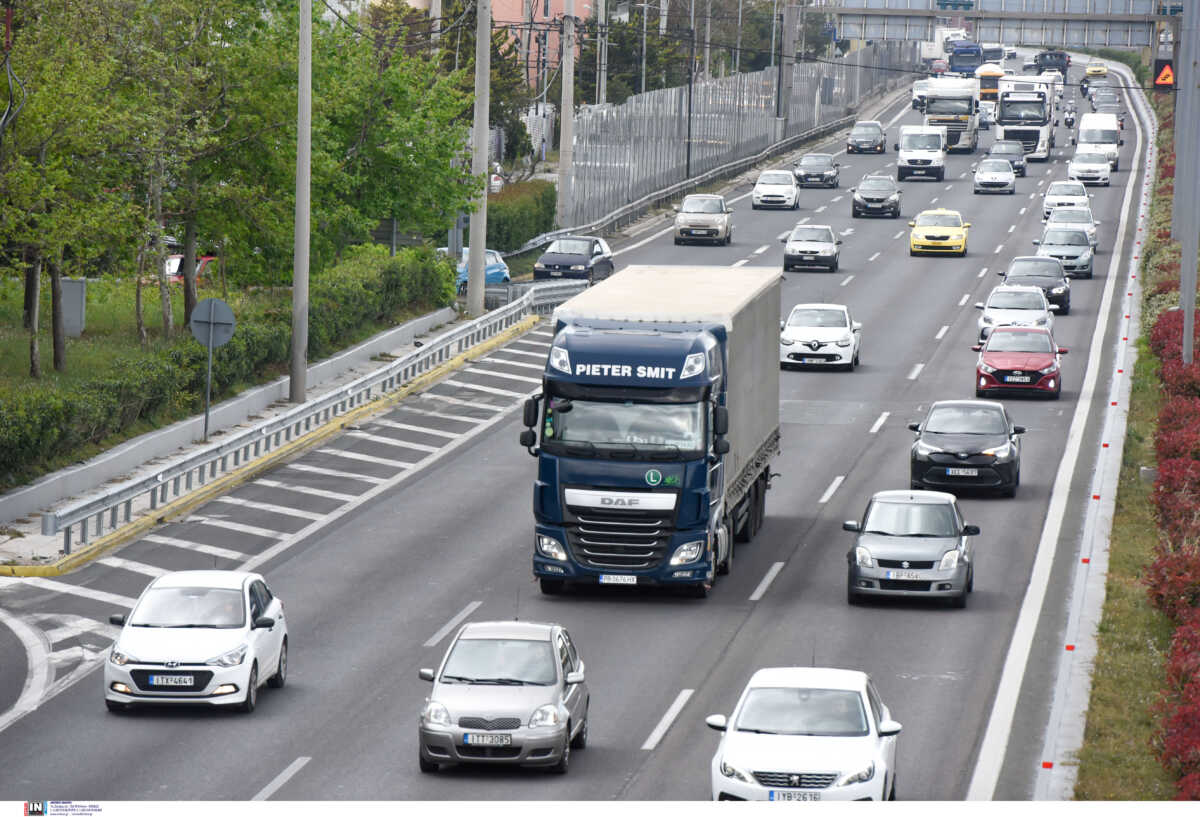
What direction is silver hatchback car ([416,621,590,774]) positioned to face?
toward the camera

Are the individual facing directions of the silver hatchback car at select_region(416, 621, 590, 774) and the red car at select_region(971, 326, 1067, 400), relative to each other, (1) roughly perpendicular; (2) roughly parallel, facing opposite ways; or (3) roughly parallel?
roughly parallel

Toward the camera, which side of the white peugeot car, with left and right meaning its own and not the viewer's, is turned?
front

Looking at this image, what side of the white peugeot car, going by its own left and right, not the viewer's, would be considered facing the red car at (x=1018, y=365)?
back

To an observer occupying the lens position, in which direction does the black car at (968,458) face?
facing the viewer

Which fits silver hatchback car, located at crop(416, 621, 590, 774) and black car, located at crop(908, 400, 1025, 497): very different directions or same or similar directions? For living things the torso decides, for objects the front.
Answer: same or similar directions

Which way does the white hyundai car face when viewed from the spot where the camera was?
facing the viewer and to the left of the viewer

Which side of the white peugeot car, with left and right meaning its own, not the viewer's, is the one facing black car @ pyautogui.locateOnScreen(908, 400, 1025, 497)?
back

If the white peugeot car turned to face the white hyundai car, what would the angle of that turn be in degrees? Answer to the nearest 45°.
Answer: approximately 135° to its right

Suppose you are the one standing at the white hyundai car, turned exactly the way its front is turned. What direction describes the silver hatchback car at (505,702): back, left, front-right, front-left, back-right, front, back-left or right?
left

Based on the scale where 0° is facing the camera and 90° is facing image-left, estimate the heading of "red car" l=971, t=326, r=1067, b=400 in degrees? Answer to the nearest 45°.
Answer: approximately 0°

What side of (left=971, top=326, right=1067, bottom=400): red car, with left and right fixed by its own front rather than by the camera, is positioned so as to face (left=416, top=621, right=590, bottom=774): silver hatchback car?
front

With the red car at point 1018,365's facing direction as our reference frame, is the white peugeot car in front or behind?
in front

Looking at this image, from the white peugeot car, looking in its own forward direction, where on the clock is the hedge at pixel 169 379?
The hedge is roughly at 5 o'clock from the white peugeot car.

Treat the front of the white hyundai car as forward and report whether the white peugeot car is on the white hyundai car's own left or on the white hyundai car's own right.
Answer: on the white hyundai car's own left
